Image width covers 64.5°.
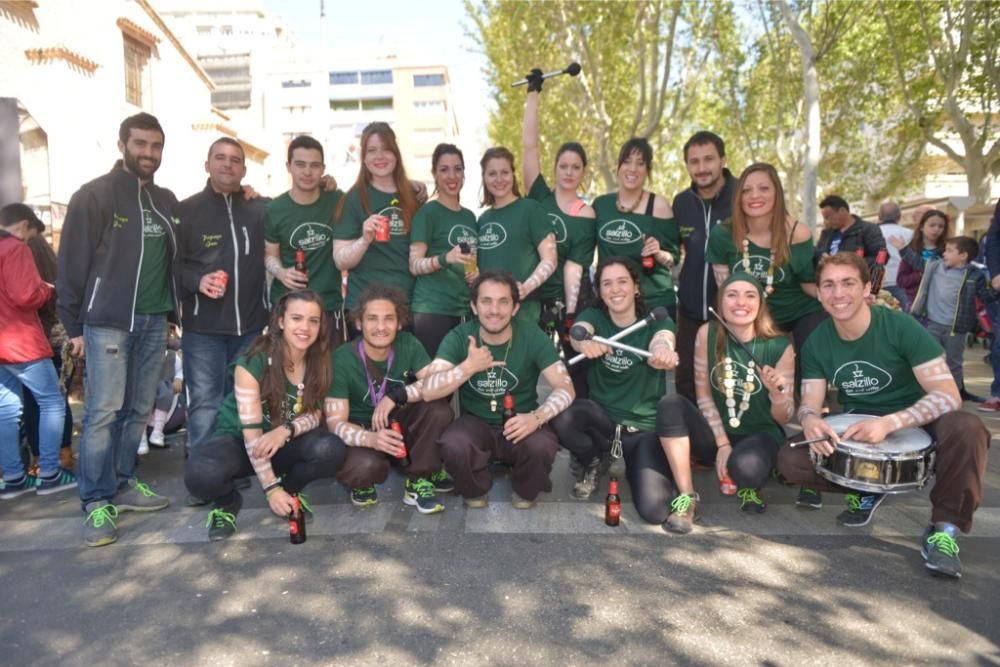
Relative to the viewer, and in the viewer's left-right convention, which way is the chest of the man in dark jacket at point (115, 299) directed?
facing the viewer and to the right of the viewer

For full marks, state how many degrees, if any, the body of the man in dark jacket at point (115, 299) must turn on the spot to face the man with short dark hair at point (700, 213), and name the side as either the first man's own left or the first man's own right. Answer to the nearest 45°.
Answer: approximately 45° to the first man's own left

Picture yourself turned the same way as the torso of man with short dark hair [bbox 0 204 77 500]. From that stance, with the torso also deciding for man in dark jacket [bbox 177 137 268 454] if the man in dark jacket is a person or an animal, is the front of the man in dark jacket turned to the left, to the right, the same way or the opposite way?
to the right

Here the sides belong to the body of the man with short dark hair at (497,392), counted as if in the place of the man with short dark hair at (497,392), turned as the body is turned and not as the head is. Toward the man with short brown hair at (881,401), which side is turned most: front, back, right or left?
left

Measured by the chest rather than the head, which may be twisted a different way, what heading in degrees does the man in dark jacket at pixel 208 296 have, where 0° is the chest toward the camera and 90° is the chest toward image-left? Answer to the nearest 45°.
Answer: approximately 0°

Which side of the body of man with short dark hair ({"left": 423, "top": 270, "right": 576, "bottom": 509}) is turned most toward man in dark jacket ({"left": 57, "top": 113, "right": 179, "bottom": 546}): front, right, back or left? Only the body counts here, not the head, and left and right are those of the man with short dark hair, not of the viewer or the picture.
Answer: right

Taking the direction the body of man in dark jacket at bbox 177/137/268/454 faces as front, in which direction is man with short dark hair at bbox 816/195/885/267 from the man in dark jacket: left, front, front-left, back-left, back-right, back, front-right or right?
left

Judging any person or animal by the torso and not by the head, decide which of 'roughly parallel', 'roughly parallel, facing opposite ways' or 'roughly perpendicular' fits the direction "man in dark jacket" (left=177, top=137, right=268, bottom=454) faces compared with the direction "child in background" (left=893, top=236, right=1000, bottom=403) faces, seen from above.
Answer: roughly perpendicular

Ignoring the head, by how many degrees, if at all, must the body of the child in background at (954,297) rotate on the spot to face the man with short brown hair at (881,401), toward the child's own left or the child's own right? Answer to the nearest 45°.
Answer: approximately 45° to the child's own left

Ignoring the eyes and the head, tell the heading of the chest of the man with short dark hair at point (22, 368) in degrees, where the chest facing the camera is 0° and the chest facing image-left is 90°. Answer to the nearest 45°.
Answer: approximately 270°

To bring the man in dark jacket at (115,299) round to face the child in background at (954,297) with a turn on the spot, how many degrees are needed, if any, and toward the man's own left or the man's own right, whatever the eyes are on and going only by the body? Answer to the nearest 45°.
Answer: approximately 45° to the man's own left
